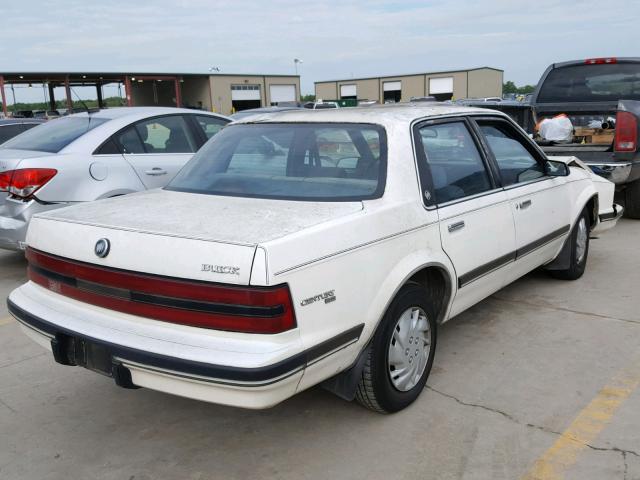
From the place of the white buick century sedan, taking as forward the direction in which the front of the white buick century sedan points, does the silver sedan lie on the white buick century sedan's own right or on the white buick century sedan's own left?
on the white buick century sedan's own left

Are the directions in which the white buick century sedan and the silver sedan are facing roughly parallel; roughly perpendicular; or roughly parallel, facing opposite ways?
roughly parallel

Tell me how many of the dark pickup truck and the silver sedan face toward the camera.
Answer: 0

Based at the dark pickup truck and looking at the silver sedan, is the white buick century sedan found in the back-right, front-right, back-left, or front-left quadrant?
front-left

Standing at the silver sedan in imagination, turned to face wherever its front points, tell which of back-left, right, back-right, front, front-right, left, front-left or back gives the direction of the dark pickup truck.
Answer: front-right

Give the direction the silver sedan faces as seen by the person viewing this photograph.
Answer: facing away from the viewer and to the right of the viewer

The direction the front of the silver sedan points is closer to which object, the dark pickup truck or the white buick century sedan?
the dark pickup truck

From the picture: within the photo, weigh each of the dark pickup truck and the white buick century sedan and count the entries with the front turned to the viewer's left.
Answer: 0

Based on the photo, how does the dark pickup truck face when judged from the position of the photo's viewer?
facing away from the viewer and to the right of the viewer

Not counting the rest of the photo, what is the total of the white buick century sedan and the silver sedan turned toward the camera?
0

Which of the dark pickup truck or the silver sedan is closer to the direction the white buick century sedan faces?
the dark pickup truck

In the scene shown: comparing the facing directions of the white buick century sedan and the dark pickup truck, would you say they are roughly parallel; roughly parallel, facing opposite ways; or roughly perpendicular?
roughly parallel

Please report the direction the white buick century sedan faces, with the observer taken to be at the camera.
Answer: facing away from the viewer and to the right of the viewer

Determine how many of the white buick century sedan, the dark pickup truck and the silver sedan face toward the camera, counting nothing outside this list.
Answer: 0

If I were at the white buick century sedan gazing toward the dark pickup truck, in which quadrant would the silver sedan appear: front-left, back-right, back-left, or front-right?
front-left

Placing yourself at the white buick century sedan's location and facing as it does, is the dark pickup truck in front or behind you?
in front

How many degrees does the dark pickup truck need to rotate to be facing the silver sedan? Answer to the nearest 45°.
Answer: approximately 180°
